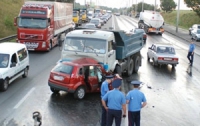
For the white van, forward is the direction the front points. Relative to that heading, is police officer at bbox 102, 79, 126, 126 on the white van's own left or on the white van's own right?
on the white van's own left

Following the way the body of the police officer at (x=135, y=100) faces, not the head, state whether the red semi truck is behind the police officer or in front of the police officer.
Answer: in front

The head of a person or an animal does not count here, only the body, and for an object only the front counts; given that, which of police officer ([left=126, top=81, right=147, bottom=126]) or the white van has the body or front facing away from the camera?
the police officer

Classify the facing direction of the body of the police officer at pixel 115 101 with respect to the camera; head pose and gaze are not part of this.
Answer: away from the camera

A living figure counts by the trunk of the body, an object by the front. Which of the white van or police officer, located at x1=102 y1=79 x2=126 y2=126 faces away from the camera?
the police officer

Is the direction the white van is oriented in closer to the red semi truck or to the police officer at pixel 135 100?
the police officer

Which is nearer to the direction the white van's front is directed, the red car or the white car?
the red car

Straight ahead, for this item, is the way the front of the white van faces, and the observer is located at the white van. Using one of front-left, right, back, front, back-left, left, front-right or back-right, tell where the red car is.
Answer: left

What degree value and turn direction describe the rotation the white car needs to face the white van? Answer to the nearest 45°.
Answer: approximately 90° to its left

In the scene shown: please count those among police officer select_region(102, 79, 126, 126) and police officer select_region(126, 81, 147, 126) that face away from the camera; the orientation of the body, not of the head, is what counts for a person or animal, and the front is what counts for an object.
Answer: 2

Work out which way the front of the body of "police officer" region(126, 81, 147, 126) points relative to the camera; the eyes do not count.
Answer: away from the camera
